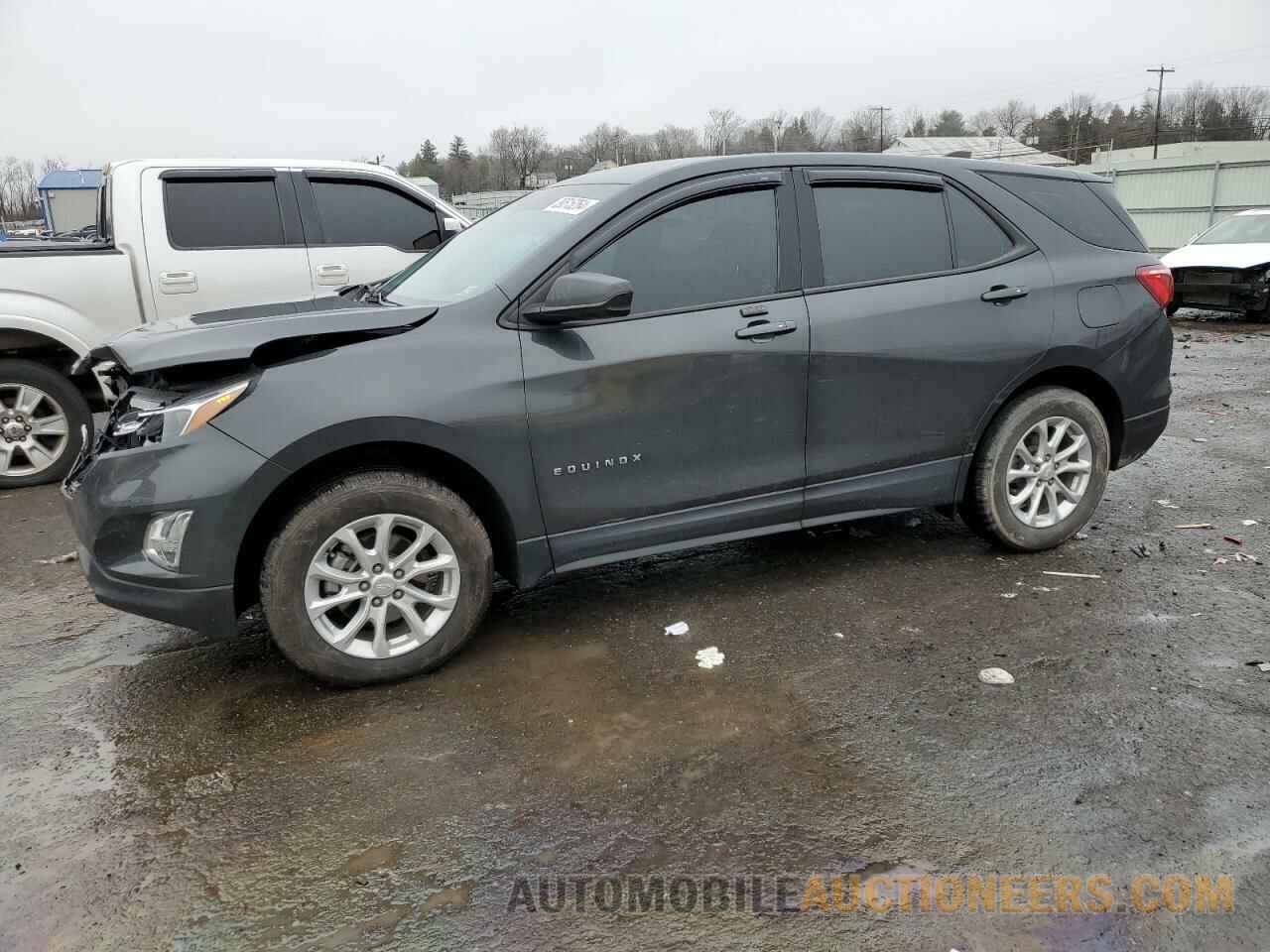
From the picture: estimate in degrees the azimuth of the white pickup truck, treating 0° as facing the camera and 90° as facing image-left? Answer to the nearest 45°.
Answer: approximately 270°

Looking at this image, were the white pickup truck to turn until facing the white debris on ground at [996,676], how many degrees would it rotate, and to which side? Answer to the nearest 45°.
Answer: approximately 45° to its right

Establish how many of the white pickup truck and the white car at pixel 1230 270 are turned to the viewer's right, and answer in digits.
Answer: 1

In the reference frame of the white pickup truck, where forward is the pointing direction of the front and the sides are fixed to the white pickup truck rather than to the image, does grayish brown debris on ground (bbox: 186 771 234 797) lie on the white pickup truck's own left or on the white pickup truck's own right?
on the white pickup truck's own right

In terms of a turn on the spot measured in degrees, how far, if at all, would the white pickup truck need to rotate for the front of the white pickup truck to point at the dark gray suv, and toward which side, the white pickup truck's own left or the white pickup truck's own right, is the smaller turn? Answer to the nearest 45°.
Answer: approximately 45° to the white pickup truck's own right

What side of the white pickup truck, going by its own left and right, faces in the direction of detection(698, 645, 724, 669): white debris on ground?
right

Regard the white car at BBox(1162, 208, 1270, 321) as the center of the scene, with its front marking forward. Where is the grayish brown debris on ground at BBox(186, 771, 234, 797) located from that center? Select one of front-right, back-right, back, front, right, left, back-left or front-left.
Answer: front-left

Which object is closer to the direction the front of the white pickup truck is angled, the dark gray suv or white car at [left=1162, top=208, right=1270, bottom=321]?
the white car

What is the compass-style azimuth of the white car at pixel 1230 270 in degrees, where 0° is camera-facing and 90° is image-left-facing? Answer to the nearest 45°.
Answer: approximately 45°

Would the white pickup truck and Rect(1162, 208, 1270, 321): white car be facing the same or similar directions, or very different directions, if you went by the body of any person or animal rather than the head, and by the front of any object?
very different directions
